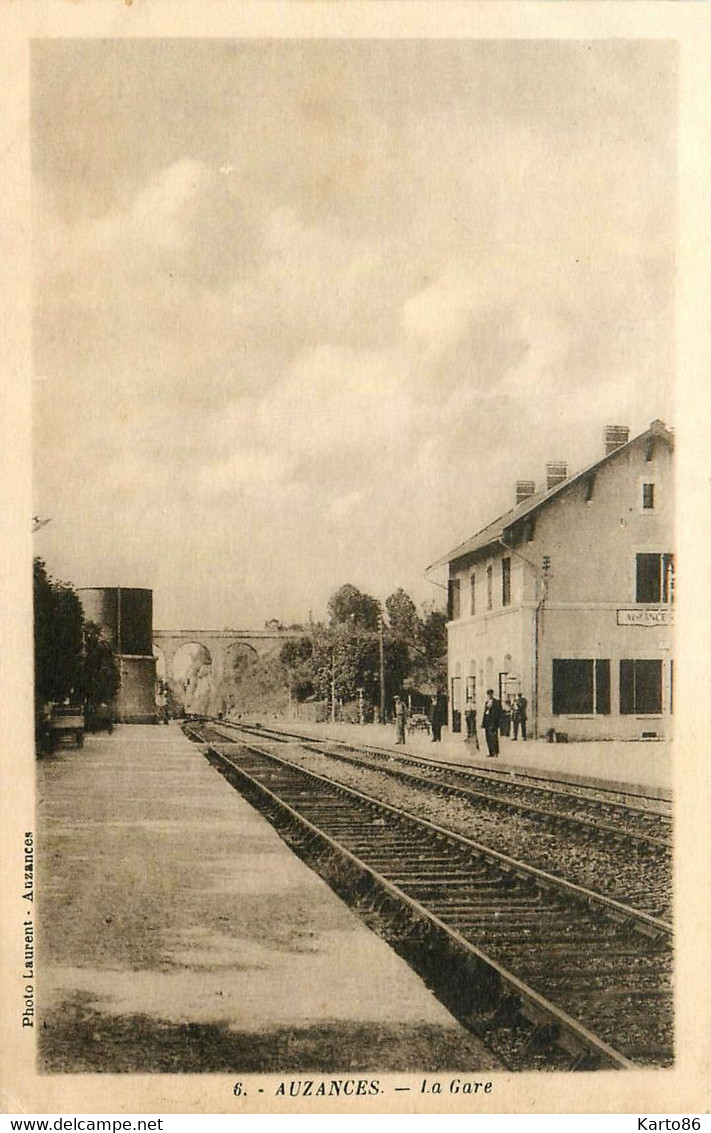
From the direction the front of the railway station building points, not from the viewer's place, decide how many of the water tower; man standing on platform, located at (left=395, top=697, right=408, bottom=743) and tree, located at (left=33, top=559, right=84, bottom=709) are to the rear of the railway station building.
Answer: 0

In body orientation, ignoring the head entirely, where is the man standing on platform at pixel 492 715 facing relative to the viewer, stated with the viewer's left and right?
facing the viewer and to the left of the viewer

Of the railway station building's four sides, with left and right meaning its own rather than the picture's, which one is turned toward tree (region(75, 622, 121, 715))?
front

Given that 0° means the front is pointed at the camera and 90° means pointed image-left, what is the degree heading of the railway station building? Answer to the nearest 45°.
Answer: approximately 90°
